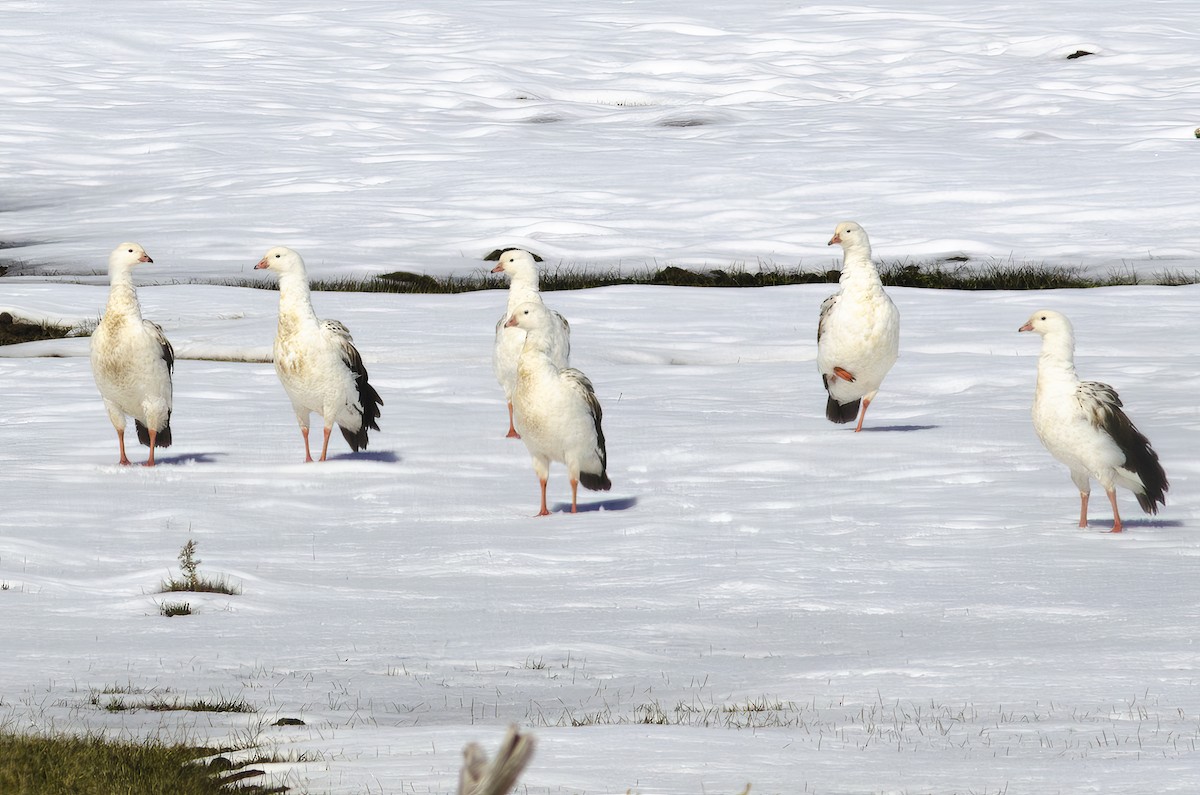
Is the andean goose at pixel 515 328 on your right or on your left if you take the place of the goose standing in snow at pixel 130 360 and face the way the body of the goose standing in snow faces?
on your left

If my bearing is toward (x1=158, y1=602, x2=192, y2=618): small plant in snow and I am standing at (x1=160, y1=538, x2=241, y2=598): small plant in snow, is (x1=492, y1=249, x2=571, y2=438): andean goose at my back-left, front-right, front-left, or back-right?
back-left

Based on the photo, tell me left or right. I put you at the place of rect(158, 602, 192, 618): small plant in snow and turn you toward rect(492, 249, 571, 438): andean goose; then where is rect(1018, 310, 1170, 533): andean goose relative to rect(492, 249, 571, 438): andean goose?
right

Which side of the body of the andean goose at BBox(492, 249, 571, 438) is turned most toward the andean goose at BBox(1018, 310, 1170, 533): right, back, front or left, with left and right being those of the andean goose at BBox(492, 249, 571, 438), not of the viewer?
left

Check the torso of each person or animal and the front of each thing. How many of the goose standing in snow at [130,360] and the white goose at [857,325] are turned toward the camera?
2

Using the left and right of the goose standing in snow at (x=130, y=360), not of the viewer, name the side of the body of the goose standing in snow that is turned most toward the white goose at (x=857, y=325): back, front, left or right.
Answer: left

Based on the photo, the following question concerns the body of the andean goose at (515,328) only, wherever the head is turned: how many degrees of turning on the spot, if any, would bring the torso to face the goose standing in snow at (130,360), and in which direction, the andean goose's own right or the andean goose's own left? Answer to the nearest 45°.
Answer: approximately 45° to the andean goose's own right

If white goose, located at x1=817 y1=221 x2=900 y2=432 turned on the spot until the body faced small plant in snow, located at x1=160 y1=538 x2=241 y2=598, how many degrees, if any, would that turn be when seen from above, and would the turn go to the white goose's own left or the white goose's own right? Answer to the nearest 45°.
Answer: approximately 45° to the white goose's own right

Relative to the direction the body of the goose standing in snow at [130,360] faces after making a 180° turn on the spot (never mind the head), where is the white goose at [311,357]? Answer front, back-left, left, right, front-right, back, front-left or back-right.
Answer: right

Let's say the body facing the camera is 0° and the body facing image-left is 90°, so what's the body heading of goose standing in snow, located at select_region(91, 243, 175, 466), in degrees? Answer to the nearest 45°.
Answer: approximately 0°

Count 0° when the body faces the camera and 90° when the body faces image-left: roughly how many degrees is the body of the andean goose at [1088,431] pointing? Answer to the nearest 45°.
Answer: approximately 45°

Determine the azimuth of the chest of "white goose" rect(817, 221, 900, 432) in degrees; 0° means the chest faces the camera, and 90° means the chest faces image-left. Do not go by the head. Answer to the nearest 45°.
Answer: approximately 0°

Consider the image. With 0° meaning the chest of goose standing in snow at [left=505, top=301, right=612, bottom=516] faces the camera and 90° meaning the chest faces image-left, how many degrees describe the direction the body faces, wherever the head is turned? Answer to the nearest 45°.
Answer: approximately 45°
